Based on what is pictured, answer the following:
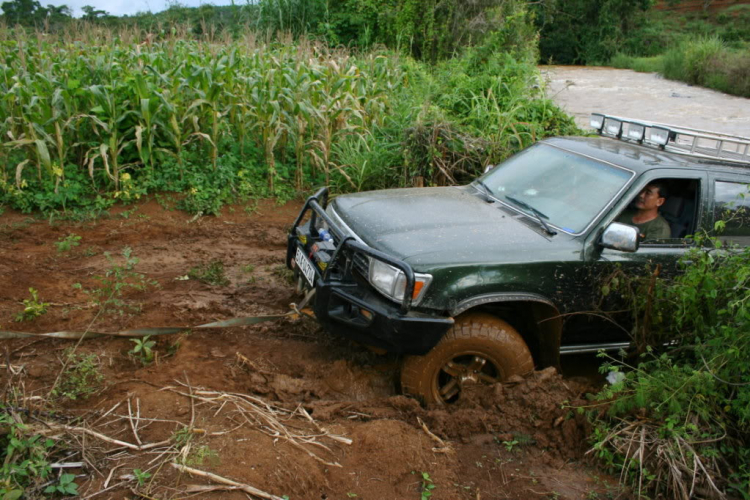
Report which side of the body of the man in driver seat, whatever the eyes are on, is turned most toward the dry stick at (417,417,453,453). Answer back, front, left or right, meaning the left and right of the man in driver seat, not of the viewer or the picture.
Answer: front

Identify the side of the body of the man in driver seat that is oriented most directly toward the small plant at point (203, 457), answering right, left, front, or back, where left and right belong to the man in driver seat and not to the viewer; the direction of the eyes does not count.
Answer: front

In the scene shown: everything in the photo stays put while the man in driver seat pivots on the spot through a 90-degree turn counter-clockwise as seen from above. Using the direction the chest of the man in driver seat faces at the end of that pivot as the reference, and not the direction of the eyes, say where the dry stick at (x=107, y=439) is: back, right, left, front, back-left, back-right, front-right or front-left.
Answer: right

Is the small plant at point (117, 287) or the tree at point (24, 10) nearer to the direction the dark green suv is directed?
the small plant

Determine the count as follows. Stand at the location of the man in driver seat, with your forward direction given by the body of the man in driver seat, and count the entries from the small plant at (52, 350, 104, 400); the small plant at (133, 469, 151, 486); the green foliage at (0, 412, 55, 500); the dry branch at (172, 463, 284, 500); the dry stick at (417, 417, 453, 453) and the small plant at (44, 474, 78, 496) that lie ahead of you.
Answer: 6

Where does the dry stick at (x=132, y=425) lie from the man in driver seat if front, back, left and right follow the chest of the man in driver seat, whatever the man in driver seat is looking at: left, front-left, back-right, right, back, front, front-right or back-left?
front

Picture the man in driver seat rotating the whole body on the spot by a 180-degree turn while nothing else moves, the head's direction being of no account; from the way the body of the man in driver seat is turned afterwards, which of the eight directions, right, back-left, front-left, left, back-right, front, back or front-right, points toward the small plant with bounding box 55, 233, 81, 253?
back-left

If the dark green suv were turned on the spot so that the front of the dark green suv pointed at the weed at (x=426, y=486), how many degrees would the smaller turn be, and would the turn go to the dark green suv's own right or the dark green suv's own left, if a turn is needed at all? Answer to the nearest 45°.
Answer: approximately 45° to the dark green suv's own left

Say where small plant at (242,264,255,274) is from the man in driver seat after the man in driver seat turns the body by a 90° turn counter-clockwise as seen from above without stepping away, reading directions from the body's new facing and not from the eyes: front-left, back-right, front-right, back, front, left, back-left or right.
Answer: back-right

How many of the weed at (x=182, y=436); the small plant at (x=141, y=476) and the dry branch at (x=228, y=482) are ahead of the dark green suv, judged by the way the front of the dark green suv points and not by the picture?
3

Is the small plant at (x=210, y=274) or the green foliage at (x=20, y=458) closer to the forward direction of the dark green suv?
the green foliage

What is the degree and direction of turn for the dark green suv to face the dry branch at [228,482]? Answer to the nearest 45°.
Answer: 0° — it already faces it

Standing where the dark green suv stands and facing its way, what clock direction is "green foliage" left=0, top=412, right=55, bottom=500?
The green foliage is roughly at 12 o'clock from the dark green suv.

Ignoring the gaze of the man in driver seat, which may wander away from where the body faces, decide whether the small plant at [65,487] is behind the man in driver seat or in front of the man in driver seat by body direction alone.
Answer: in front

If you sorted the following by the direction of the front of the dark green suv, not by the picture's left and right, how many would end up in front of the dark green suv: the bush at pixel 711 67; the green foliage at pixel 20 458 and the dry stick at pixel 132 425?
2

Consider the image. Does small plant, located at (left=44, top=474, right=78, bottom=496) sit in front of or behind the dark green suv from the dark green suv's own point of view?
in front

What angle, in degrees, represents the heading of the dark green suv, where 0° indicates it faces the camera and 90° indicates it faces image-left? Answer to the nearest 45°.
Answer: approximately 45°

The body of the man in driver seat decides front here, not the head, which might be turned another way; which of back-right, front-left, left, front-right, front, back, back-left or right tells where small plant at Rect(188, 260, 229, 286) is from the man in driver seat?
front-right

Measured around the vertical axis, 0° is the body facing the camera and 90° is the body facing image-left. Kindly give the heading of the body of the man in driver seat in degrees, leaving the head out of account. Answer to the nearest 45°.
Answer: approximately 45°

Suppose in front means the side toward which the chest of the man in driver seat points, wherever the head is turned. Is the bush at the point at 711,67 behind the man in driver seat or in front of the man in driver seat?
behind

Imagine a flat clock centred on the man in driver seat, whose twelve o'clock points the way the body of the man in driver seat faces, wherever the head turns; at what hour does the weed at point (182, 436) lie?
The weed is roughly at 12 o'clock from the man in driver seat.

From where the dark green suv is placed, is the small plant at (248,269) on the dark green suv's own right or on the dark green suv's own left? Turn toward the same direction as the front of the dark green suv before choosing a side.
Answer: on the dark green suv's own right
